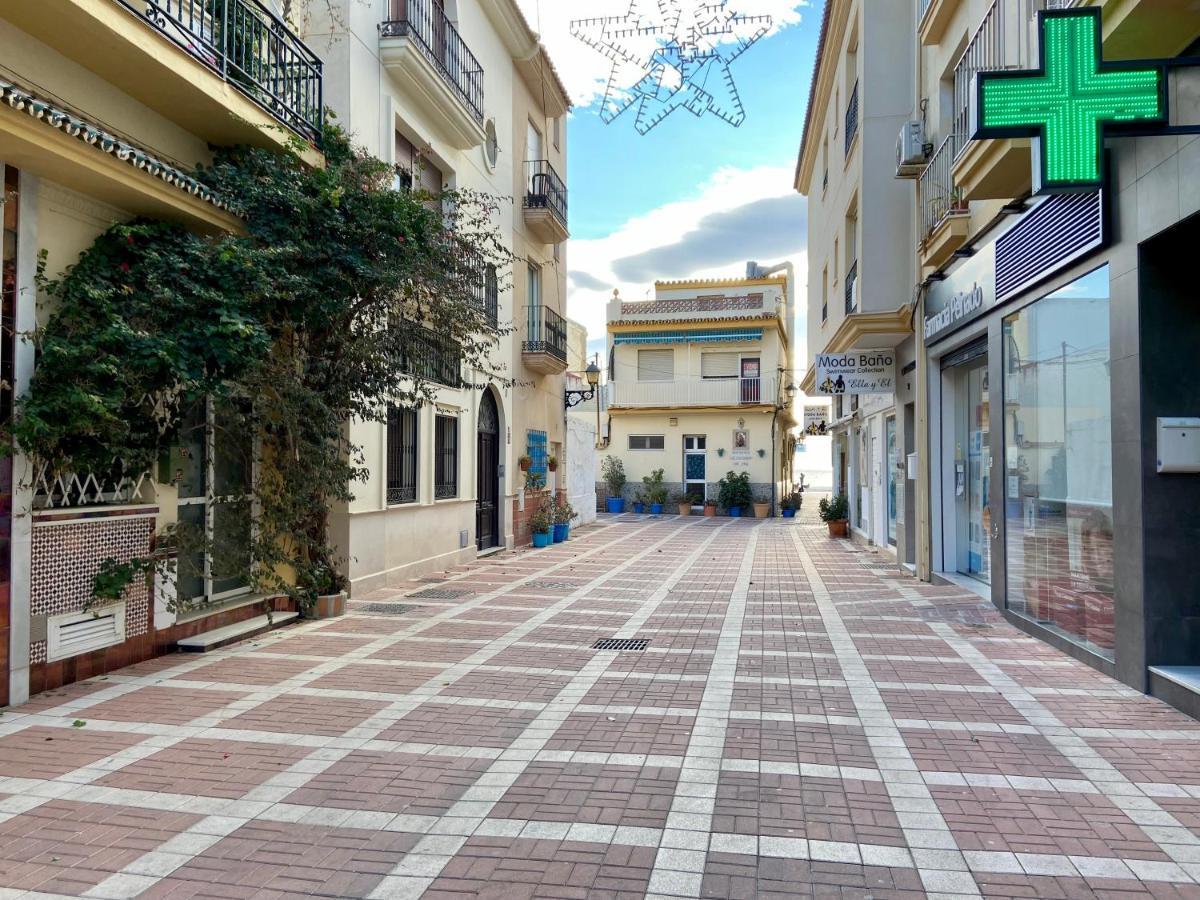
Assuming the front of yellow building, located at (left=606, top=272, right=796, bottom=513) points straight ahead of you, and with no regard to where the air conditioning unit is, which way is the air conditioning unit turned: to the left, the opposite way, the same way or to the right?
to the right

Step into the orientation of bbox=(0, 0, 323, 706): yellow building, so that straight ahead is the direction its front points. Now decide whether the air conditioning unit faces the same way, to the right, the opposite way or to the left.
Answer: the opposite way

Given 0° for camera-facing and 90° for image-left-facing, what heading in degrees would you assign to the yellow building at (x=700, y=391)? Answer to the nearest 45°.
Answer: approximately 0°

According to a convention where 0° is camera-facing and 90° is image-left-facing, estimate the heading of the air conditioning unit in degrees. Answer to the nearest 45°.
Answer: approximately 90°

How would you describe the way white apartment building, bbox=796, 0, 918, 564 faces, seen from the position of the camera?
facing to the left of the viewer

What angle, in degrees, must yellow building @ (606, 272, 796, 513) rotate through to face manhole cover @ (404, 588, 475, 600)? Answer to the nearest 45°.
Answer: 0° — it already faces it

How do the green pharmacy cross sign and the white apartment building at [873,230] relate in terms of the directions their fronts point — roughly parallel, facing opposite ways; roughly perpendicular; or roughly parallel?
roughly perpendicular
